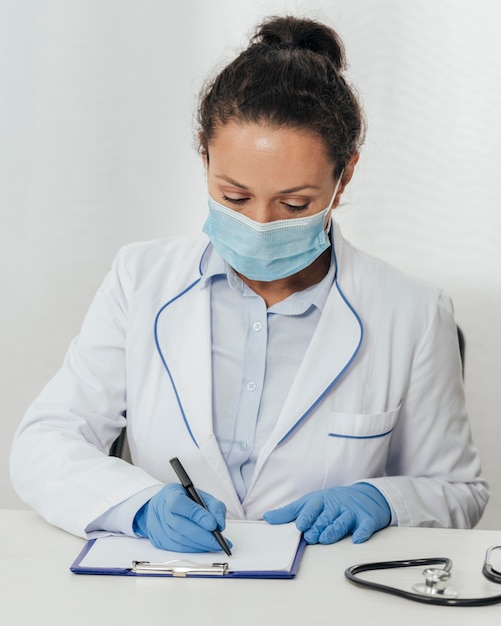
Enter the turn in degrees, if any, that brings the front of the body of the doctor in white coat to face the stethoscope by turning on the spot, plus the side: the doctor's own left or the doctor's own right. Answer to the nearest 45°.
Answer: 0° — they already face it

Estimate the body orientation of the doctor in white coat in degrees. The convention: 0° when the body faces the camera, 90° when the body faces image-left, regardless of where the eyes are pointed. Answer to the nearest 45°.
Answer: approximately 0°
